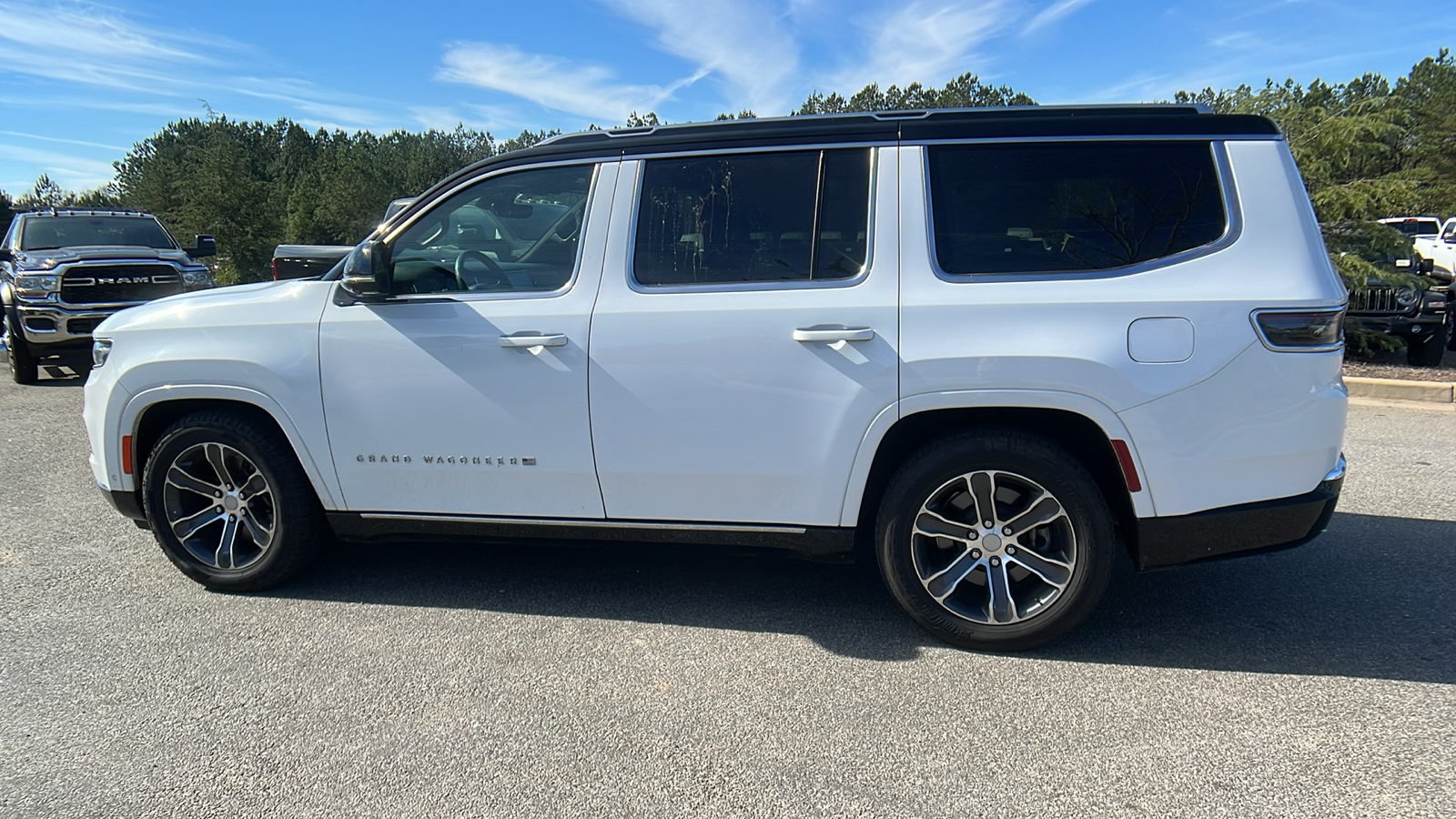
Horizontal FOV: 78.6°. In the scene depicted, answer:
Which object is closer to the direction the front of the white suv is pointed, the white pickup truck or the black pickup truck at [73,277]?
the black pickup truck

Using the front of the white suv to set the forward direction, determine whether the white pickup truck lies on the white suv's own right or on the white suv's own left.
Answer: on the white suv's own right

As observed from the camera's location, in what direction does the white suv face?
facing to the left of the viewer

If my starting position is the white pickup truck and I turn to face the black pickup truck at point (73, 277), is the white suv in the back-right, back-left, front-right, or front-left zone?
front-left

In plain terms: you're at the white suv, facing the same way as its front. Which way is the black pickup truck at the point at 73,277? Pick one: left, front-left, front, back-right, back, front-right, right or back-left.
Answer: front-right
